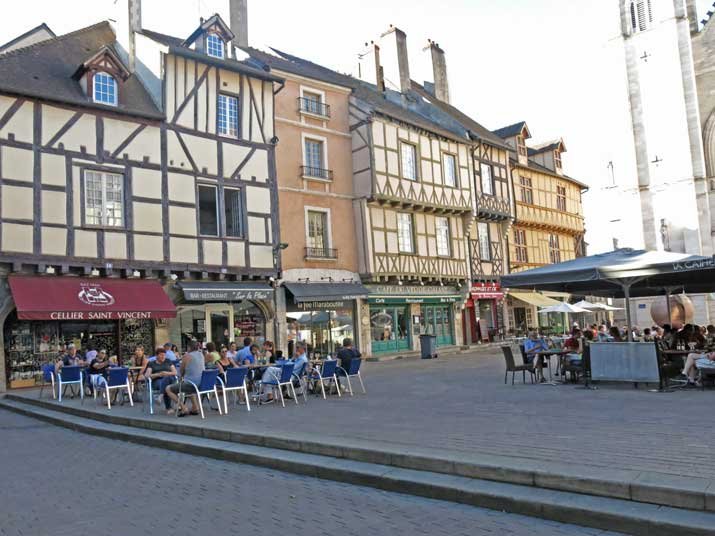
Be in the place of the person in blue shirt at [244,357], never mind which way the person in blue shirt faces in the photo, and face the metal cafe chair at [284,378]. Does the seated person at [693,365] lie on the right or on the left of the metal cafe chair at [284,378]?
left

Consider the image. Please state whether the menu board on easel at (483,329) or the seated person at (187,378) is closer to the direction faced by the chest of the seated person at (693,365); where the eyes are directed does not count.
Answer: the seated person

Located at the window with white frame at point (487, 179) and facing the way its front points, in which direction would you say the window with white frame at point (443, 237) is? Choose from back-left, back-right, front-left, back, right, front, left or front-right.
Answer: right

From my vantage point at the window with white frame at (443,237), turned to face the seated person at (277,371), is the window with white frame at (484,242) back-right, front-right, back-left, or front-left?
back-left

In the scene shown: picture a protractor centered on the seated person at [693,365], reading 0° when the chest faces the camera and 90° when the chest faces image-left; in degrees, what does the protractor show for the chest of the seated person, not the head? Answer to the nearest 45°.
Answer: approximately 90°

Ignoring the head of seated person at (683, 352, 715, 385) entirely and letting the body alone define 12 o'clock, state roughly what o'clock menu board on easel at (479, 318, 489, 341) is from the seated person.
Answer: The menu board on easel is roughly at 2 o'clock from the seated person.

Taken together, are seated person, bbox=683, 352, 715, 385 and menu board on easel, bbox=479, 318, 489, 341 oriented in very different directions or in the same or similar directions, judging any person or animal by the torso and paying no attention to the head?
very different directions

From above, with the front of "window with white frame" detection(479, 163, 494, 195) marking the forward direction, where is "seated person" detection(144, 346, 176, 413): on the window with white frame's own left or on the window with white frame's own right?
on the window with white frame's own right

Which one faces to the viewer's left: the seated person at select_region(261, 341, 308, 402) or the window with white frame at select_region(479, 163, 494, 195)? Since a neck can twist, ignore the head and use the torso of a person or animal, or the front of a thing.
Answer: the seated person

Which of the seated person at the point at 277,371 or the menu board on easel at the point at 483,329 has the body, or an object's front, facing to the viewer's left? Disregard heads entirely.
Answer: the seated person
